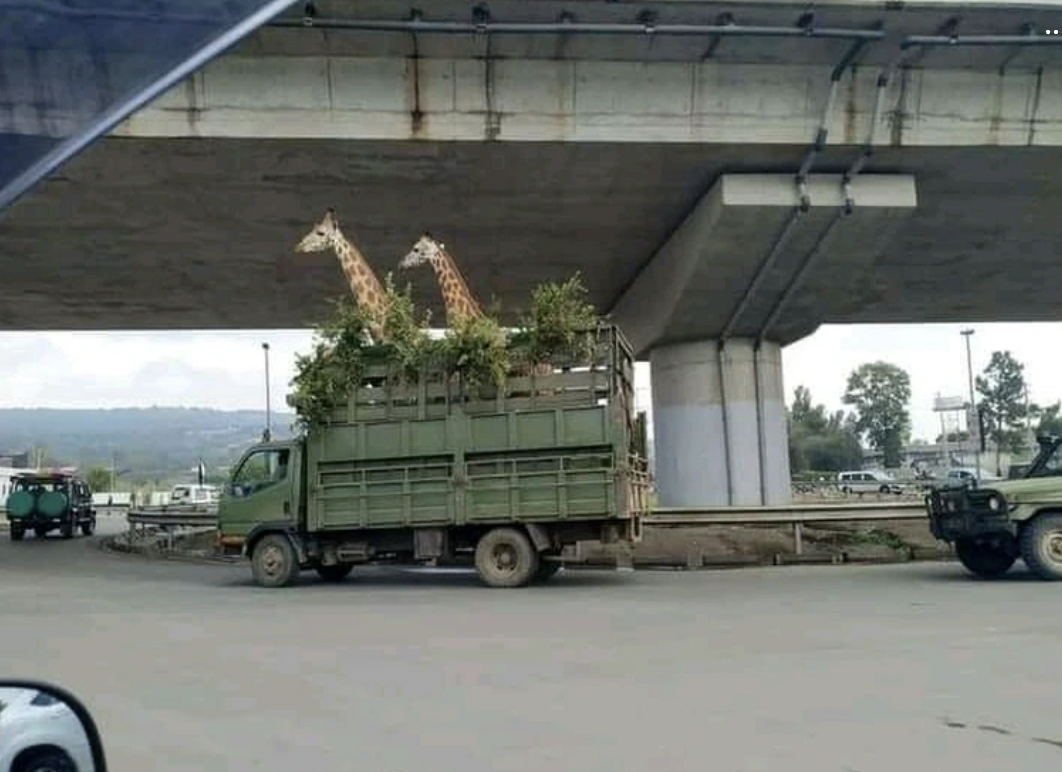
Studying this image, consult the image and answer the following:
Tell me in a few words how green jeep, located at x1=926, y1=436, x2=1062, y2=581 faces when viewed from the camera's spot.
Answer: facing the viewer and to the left of the viewer

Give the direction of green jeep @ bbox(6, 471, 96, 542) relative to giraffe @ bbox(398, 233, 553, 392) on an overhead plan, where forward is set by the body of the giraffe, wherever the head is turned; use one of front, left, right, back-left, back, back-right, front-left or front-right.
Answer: front-right

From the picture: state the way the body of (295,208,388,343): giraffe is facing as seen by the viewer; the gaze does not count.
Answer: to the viewer's left

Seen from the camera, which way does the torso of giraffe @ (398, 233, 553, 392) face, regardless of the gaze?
to the viewer's left

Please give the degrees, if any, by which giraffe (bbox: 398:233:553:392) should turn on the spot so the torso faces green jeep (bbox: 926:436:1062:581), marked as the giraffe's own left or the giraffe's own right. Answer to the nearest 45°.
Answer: approximately 135° to the giraffe's own left

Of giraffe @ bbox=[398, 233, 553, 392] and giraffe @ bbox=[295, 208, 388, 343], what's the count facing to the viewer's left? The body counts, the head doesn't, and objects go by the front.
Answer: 2

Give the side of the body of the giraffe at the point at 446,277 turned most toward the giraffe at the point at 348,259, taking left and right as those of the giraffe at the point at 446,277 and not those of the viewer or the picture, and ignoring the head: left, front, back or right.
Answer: front

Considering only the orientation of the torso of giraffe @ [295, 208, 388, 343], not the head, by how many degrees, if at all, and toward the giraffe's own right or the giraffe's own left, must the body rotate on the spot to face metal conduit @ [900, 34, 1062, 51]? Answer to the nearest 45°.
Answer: approximately 135° to the giraffe's own left

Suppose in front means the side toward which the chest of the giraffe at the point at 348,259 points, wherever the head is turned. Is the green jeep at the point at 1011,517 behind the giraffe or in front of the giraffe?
behind

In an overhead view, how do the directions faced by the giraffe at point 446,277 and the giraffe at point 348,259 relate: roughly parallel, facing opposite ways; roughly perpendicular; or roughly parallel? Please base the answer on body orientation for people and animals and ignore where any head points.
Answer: roughly parallel

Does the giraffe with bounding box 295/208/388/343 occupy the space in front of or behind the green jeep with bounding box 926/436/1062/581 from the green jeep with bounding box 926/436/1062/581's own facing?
in front
